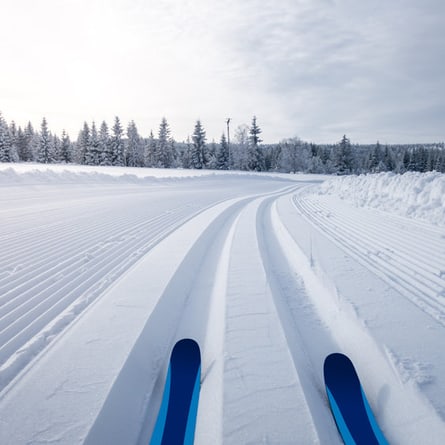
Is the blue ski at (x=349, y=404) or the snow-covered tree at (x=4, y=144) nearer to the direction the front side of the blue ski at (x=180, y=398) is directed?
the snow-covered tree

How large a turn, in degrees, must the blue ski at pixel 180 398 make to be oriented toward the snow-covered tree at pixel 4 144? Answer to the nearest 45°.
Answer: approximately 45° to its left

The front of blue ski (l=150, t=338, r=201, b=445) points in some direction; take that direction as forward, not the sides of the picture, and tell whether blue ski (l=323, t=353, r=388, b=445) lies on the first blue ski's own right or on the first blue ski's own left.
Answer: on the first blue ski's own right

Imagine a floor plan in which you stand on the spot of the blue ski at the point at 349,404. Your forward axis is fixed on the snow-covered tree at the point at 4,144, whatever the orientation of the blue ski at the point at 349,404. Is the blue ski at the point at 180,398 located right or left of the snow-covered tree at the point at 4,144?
left

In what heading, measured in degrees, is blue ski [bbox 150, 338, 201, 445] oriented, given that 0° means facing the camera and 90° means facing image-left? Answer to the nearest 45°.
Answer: approximately 180°
